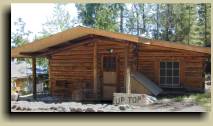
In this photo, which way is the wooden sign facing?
toward the camera

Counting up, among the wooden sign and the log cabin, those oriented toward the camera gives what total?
2

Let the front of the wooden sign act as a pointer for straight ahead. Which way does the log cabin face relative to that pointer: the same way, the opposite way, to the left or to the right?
the same way

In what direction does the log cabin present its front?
toward the camera
